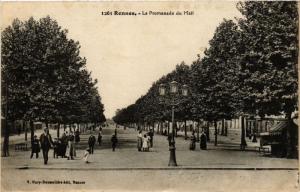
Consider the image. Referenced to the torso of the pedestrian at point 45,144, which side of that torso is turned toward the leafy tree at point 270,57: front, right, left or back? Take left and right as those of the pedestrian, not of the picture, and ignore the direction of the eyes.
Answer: left

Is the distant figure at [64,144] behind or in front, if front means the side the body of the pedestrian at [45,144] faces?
behind

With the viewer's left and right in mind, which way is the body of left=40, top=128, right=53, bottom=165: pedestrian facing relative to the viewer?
facing the viewer
